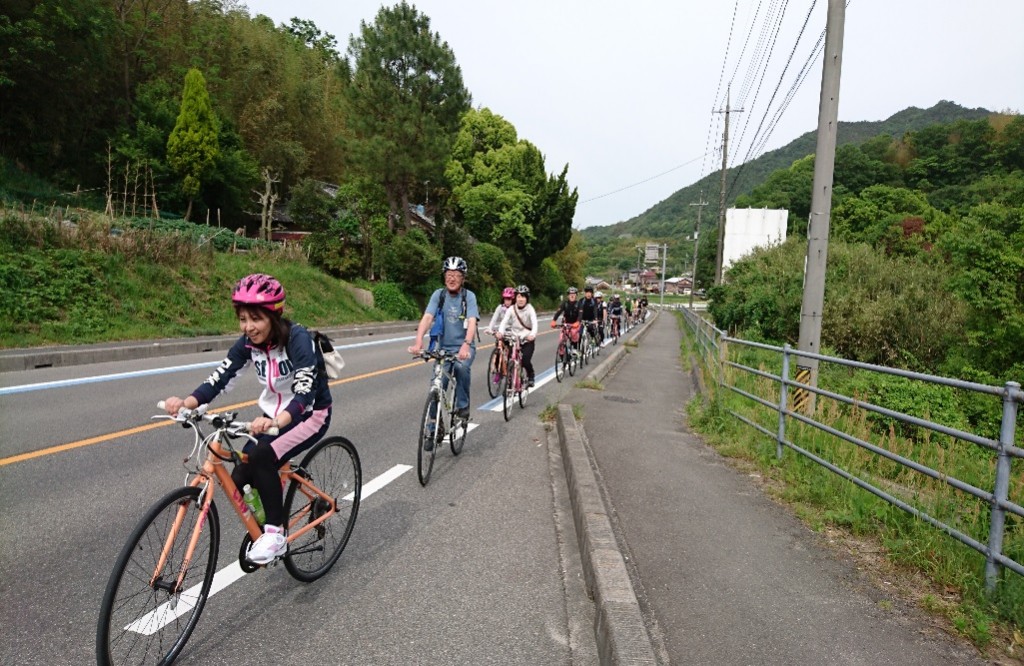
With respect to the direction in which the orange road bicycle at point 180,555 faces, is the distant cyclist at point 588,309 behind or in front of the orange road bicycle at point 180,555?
behind

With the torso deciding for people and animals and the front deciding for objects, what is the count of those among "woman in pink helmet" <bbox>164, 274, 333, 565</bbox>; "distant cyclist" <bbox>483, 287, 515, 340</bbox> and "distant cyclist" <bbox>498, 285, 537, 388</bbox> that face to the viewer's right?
0

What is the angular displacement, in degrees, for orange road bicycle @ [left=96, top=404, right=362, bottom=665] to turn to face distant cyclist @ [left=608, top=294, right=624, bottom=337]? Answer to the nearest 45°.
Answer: approximately 180°

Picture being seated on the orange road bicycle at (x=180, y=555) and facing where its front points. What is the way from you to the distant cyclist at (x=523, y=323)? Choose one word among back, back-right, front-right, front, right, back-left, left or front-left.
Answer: back

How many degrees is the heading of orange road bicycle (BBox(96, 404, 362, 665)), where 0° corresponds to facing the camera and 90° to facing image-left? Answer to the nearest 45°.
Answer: approximately 45°

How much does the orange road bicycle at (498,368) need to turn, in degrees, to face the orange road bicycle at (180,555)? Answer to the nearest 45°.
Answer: approximately 45° to its left

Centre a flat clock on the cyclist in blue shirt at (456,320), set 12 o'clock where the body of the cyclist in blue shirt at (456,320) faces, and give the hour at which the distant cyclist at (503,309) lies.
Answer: the distant cyclist at (503,309) is roughly at 5 o'clock from the cyclist in blue shirt at (456,320).

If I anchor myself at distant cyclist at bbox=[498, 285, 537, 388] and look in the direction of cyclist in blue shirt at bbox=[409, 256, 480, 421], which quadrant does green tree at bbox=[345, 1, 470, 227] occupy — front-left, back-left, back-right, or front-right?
back-right

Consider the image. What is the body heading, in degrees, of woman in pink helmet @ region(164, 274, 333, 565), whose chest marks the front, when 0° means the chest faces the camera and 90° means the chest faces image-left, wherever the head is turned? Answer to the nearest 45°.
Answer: approximately 45°

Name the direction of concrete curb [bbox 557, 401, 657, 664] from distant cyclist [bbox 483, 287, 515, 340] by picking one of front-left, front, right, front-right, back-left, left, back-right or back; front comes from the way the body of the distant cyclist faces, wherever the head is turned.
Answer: front-left

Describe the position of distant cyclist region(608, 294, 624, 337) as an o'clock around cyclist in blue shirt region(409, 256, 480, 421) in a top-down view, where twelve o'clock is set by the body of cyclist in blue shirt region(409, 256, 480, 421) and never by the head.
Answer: distant cyclist region(608, 294, 624, 337) is roughly at 5 o'clock from cyclist in blue shirt region(409, 256, 480, 421).

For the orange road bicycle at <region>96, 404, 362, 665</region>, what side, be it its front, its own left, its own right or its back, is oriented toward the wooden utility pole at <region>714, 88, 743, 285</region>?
back

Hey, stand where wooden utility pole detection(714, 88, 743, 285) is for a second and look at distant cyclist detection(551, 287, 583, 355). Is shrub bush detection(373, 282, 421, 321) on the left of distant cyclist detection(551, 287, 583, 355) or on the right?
right

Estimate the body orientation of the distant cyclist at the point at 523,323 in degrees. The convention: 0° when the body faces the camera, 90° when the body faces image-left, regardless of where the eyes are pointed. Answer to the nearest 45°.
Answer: approximately 45°
